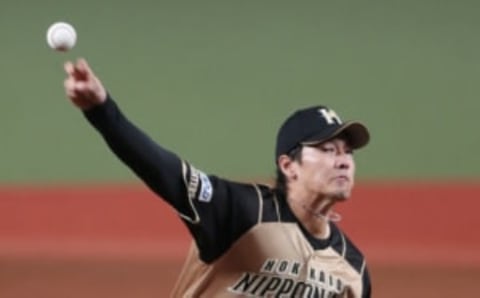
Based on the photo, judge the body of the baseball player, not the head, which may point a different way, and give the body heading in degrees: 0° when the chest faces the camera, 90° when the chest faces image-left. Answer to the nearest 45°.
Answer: approximately 315°
